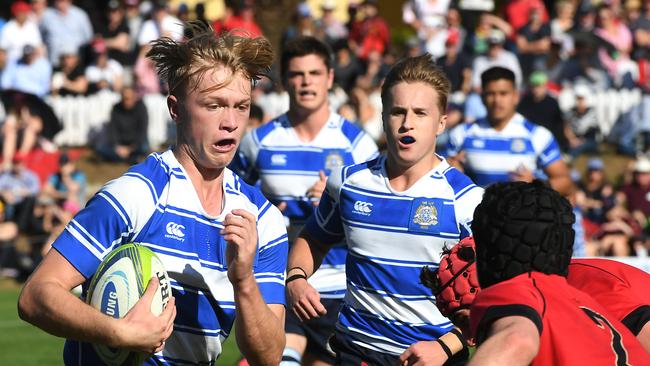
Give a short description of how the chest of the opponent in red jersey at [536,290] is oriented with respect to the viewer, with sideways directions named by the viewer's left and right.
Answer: facing away from the viewer and to the left of the viewer

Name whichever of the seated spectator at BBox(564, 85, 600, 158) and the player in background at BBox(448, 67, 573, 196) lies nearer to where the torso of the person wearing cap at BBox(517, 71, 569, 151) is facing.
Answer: the player in background

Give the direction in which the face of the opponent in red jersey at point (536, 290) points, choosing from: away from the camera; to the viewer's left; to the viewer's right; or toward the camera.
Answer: away from the camera

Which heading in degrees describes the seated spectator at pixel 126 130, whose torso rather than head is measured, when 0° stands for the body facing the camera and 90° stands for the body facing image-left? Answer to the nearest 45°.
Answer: approximately 0°
